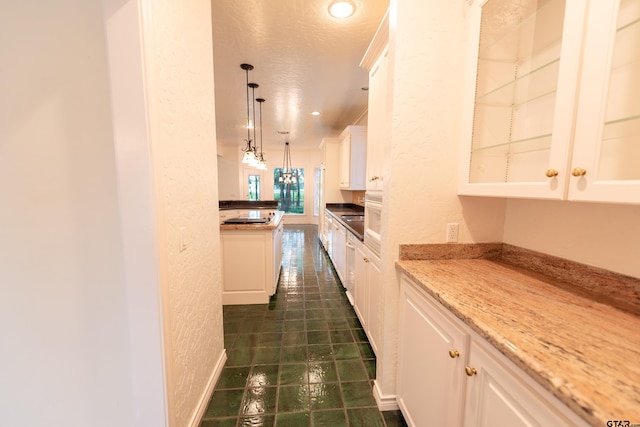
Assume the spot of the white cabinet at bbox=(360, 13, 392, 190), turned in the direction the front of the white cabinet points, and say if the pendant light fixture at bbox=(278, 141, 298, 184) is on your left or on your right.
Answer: on your right

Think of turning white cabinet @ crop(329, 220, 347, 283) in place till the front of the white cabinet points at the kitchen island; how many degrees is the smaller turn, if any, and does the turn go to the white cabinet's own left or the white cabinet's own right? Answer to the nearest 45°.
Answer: approximately 45° to the white cabinet's own left

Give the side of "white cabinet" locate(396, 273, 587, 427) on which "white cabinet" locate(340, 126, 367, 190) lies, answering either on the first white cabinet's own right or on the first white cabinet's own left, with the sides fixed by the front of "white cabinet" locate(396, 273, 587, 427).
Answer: on the first white cabinet's own right

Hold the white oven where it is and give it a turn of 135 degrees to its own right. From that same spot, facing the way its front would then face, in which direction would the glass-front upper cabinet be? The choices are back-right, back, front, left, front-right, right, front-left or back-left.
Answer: right

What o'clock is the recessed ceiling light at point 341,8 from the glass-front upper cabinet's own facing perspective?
The recessed ceiling light is roughly at 2 o'clock from the glass-front upper cabinet.

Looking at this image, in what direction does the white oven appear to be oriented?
to the viewer's left

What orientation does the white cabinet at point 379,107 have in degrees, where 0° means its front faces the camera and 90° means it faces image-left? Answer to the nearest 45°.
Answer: approximately 90°

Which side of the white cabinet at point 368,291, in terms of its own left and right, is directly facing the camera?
left
